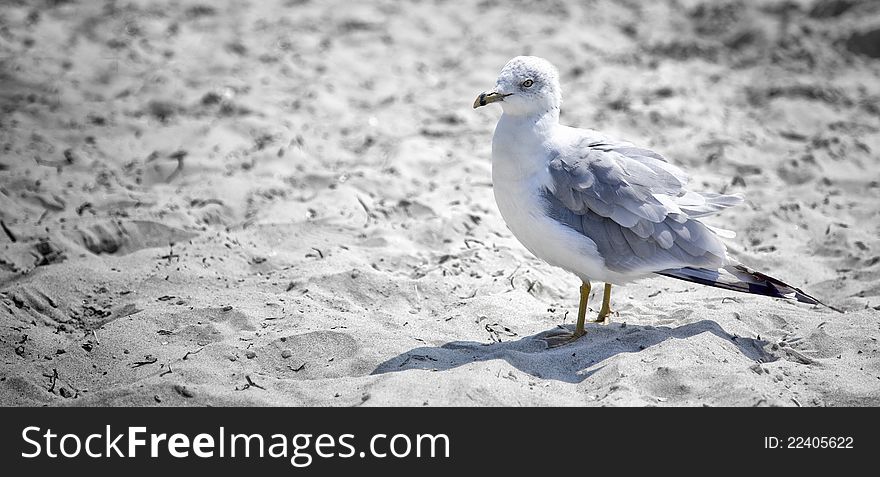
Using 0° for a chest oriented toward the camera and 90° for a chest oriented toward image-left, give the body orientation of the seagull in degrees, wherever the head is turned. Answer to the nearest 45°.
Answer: approximately 90°
